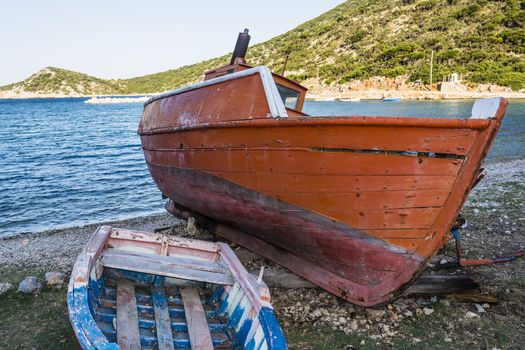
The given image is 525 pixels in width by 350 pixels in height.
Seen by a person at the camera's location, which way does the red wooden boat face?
facing the viewer and to the right of the viewer

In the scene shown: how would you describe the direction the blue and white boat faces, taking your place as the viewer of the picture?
facing the viewer

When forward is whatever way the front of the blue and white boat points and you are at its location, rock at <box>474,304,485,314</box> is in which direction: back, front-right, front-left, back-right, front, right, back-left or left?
left

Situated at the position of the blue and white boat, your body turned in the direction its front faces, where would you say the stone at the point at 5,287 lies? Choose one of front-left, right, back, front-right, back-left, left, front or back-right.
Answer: back-right

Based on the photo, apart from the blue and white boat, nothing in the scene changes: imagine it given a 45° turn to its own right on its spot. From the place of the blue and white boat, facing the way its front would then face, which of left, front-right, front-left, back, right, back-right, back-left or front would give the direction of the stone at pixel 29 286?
right

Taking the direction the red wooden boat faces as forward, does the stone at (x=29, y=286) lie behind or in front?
behind

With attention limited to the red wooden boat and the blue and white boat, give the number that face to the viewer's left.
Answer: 0

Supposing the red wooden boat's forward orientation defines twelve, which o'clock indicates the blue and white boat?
The blue and white boat is roughly at 4 o'clock from the red wooden boat.

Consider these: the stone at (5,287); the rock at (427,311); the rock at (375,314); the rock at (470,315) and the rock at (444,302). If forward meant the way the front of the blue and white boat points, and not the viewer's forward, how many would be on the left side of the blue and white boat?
4

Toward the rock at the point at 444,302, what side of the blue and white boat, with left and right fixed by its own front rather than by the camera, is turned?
left
